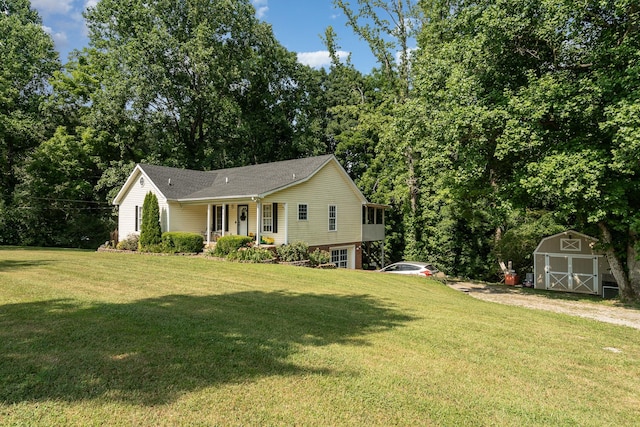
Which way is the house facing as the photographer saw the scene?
facing the viewer and to the left of the viewer

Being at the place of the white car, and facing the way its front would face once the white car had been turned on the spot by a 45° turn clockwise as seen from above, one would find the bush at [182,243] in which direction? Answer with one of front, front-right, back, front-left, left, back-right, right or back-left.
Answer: left

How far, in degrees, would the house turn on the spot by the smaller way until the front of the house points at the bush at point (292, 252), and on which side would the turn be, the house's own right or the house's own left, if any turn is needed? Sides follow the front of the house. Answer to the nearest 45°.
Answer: approximately 45° to the house's own left

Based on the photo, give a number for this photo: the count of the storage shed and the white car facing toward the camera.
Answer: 1

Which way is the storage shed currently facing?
toward the camera

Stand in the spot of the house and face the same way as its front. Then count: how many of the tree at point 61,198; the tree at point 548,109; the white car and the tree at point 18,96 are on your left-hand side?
2

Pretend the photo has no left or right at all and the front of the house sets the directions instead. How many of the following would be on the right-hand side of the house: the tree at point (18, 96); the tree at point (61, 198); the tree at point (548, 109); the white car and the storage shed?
2

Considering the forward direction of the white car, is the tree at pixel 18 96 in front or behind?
in front

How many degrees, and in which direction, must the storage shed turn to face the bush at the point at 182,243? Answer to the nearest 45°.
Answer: approximately 45° to its right

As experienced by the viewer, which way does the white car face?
facing away from the viewer and to the left of the viewer
